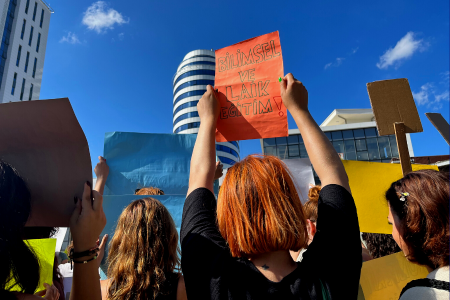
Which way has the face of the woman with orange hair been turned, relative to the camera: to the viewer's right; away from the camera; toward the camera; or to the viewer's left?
away from the camera

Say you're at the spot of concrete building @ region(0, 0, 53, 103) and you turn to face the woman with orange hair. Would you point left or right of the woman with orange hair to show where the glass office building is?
left

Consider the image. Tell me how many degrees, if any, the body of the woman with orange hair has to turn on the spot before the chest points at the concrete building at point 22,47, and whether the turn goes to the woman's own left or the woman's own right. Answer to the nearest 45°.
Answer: approximately 45° to the woman's own left

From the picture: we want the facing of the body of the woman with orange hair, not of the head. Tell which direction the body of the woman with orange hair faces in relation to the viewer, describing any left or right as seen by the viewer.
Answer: facing away from the viewer

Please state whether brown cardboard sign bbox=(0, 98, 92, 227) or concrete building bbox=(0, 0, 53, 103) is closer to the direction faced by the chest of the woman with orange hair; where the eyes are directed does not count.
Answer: the concrete building

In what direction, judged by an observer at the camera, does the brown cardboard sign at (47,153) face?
facing away from the viewer

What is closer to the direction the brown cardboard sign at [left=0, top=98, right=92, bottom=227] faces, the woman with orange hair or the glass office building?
the glass office building

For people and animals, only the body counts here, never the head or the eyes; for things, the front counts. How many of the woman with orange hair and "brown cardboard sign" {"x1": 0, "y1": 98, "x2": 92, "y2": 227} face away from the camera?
2

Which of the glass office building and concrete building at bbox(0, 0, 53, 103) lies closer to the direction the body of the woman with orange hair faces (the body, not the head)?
the glass office building

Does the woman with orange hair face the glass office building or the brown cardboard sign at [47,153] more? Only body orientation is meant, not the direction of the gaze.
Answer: the glass office building

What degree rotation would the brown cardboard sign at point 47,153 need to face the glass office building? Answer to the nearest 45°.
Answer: approximately 45° to its right

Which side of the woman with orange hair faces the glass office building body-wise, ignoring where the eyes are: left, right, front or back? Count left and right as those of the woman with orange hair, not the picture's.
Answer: front
